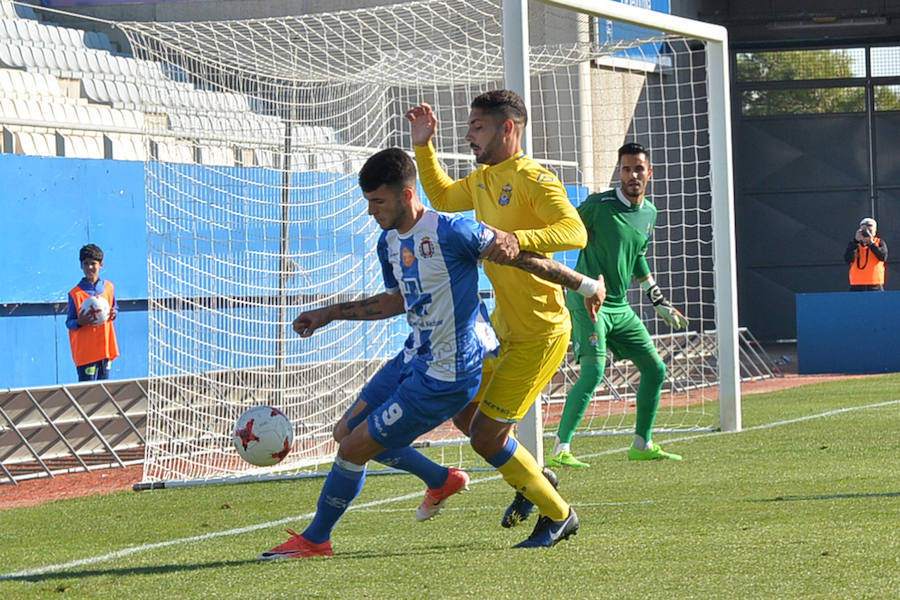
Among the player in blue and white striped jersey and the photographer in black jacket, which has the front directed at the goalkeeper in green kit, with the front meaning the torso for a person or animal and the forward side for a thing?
the photographer in black jacket

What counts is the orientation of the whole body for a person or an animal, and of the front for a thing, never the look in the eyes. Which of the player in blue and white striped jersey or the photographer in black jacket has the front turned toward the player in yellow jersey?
the photographer in black jacket

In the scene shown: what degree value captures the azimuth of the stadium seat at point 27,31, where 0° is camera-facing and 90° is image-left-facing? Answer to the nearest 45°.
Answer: approximately 315°

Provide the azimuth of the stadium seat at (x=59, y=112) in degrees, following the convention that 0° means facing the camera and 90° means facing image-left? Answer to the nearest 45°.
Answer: approximately 315°

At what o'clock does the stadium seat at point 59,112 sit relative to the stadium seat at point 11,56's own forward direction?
the stadium seat at point 59,112 is roughly at 12 o'clock from the stadium seat at point 11,56.

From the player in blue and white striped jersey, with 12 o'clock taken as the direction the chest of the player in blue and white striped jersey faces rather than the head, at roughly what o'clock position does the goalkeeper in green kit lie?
The goalkeeper in green kit is roughly at 5 o'clock from the player in blue and white striped jersey.
